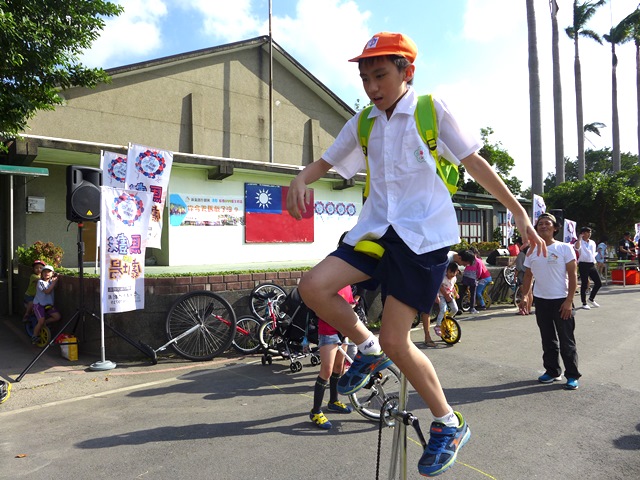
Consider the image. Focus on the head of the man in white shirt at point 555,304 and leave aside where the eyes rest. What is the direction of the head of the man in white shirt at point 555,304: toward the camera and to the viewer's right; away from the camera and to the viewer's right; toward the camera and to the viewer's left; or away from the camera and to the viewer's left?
toward the camera and to the viewer's left

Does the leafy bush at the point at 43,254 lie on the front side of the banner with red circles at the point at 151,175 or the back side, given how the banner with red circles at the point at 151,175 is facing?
on the back side

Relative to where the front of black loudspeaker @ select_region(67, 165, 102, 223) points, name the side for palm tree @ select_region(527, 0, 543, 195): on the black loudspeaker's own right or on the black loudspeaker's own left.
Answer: on the black loudspeaker's own left

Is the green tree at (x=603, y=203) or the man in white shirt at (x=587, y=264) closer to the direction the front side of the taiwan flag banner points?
the man in white shirt

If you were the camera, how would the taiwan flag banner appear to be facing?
facing the viewer

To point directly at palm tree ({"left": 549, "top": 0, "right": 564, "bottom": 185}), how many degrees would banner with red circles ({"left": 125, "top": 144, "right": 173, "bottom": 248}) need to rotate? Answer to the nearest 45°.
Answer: approximately 135° to its left

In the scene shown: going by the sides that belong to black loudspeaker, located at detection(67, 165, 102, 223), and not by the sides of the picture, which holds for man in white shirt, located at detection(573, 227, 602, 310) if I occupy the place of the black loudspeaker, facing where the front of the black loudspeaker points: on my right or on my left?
on my left

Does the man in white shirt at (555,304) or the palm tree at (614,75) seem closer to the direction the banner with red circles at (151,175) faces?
the man in white shirt

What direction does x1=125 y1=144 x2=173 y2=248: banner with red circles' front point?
toward the camera

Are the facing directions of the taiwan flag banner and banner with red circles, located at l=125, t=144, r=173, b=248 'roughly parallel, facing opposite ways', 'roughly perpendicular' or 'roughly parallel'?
roughly parallel

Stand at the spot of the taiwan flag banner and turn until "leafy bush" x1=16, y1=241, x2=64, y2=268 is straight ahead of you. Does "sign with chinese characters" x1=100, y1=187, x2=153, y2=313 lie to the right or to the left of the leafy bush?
left

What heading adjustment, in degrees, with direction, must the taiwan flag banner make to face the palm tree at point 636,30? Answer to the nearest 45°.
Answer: approximately 135° to its left
